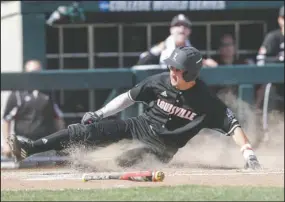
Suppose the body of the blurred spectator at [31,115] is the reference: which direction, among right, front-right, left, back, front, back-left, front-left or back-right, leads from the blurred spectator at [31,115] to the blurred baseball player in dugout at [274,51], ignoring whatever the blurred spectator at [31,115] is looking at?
left

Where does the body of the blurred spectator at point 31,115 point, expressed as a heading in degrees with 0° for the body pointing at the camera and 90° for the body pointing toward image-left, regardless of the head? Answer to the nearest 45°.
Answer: approximately 0°

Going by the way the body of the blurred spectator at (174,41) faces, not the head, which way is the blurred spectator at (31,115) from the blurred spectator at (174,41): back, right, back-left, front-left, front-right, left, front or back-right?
right

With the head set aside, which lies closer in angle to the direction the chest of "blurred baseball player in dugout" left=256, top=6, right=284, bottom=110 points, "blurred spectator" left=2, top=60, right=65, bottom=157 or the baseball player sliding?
the baseball player sliding

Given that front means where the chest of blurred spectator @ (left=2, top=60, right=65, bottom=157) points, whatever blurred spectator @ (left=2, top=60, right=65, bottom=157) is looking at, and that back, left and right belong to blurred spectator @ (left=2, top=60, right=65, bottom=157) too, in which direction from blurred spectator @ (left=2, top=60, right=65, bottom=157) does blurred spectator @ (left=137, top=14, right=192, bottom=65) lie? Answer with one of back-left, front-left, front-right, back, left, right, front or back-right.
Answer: left

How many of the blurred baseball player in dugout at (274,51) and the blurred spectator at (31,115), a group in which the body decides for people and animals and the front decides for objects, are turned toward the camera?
2

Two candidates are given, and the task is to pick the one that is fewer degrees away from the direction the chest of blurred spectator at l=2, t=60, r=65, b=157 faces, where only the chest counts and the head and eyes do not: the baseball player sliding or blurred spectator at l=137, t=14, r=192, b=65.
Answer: the baseball player sliding

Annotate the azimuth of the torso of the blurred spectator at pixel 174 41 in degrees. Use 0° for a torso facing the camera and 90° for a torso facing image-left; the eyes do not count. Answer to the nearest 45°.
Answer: approximately 0°

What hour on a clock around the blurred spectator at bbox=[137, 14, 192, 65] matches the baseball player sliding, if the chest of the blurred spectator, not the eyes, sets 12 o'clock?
The baseball player sliding is roughly at 12 o'clock from the blurred spectator.

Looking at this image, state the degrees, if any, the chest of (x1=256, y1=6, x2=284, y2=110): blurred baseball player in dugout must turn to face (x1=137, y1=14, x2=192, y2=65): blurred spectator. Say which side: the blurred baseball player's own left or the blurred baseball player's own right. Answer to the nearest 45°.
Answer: approximately 45° to the blurred baseball player's own right

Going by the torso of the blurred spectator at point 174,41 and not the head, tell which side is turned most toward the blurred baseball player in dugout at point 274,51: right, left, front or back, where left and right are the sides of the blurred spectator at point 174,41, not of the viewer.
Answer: left
